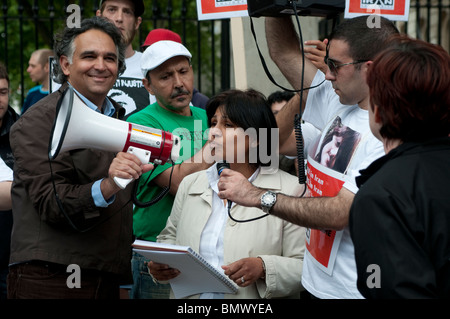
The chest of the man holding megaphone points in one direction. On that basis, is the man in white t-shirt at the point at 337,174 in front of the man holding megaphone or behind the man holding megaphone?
in front

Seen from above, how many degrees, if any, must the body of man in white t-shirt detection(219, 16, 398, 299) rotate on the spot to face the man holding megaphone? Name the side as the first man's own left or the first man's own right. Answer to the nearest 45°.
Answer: approximately 45° to the first man's own right

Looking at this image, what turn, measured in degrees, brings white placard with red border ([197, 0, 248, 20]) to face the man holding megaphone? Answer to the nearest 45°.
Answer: approximately 45° to its right

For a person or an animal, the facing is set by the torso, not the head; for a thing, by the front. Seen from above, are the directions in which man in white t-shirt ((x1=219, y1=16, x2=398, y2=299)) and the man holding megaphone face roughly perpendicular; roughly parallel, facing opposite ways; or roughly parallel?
roughly perpendicular

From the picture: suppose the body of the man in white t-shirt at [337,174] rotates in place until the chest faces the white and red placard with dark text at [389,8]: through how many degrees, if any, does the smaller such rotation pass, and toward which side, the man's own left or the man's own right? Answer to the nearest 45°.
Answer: approximately 135° to the man's own right

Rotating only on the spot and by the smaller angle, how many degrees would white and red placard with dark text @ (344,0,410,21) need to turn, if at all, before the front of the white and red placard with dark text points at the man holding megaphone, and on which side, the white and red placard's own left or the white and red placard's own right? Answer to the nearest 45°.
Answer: approximately 45° to the white and red placard's own right

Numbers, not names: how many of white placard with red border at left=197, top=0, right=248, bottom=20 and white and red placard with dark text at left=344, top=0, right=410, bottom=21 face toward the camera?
2

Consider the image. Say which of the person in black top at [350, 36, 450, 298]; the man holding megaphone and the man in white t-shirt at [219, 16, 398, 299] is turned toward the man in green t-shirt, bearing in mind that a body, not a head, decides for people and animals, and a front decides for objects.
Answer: the person in black top

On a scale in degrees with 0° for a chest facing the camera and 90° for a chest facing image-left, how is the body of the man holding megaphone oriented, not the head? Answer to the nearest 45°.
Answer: approximately 315°

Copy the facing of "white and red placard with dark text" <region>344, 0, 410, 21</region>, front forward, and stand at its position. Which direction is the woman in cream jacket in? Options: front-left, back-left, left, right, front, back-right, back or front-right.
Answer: front-right

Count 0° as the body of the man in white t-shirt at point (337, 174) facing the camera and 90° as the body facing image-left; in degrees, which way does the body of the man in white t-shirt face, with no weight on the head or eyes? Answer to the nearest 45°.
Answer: approximately 45°

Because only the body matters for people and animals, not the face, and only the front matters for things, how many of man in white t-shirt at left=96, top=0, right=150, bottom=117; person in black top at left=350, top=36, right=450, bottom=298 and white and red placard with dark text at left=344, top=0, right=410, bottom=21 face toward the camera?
2

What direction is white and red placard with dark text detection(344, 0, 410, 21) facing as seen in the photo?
toward the camera

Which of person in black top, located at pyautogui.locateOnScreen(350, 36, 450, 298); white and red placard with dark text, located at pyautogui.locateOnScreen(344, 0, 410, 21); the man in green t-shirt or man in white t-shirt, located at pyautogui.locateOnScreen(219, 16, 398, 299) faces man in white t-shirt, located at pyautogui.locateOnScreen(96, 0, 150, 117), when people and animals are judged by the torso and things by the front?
the person in black top

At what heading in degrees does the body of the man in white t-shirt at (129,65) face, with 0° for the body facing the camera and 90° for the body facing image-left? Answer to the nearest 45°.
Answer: approximately 0°

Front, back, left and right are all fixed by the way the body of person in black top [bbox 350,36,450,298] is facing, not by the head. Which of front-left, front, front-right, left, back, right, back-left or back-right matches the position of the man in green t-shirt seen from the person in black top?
front

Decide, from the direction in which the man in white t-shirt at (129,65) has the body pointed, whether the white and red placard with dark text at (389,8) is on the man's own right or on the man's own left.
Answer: on the man's own left
